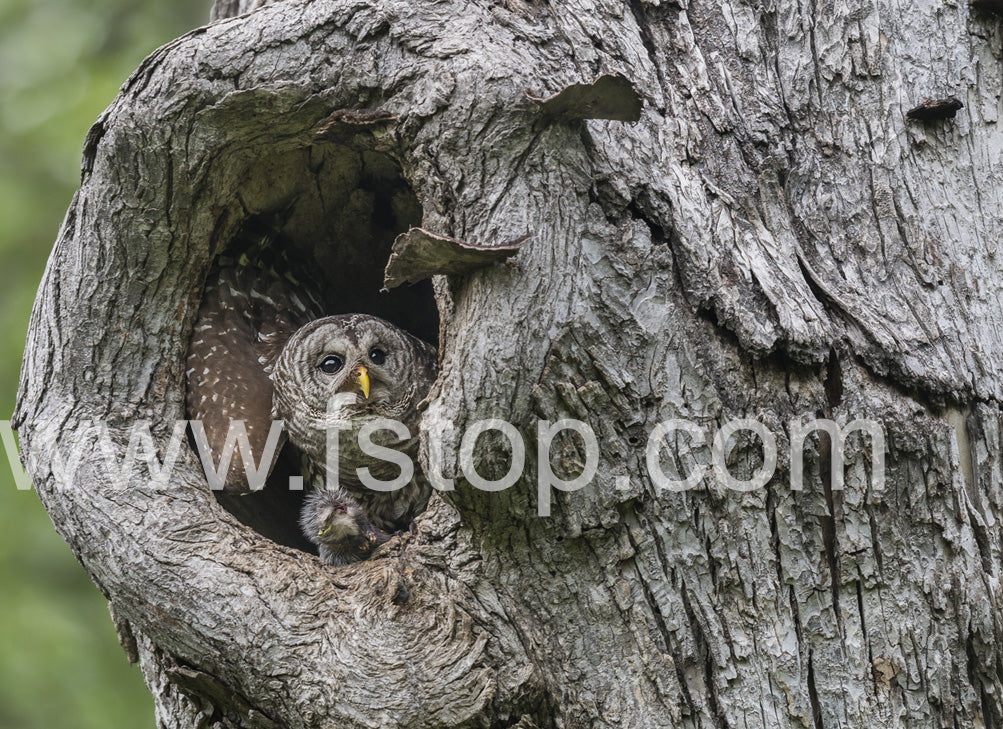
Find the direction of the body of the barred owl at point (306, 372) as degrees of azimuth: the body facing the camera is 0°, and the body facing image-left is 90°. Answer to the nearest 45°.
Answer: approximately 315°

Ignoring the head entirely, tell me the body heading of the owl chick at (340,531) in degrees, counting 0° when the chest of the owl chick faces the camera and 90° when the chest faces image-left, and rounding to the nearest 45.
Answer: approximately 0°

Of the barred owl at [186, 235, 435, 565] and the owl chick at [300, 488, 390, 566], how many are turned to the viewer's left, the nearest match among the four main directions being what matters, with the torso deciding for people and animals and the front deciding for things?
0
